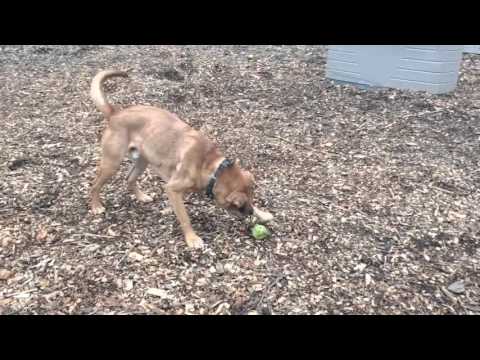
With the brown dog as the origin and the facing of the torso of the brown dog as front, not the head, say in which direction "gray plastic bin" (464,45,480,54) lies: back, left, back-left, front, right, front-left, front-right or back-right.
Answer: left

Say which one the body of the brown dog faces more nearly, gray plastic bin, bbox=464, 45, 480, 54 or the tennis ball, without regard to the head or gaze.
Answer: the tennis ball

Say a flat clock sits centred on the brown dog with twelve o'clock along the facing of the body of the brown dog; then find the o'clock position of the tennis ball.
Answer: The tennis ball is roughly at 11 o'clock from the brown dog.

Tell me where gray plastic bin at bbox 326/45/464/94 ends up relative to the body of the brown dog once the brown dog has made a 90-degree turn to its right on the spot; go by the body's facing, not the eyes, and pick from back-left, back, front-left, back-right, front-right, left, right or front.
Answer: back
